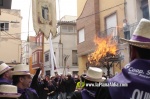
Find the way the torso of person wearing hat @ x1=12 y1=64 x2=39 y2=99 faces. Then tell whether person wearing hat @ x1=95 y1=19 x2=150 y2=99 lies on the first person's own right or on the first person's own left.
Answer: on the first person's own right

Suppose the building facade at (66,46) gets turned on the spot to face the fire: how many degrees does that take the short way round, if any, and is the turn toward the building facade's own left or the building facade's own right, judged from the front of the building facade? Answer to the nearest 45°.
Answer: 0° — it already faces it

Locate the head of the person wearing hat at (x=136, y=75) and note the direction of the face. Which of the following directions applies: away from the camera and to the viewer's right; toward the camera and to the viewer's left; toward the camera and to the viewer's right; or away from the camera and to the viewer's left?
away from the camera and to the viewer's left

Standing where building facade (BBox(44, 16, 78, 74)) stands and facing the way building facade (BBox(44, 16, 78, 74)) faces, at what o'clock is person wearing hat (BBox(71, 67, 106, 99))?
The person wearing hat is roughly at 12 o'clock from the building facade.

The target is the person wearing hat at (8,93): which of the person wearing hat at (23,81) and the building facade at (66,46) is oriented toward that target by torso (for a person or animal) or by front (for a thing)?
the building facade

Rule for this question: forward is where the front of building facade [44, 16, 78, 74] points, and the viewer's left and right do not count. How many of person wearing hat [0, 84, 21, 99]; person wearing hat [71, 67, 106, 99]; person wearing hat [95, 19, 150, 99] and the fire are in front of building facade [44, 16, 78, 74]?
4
